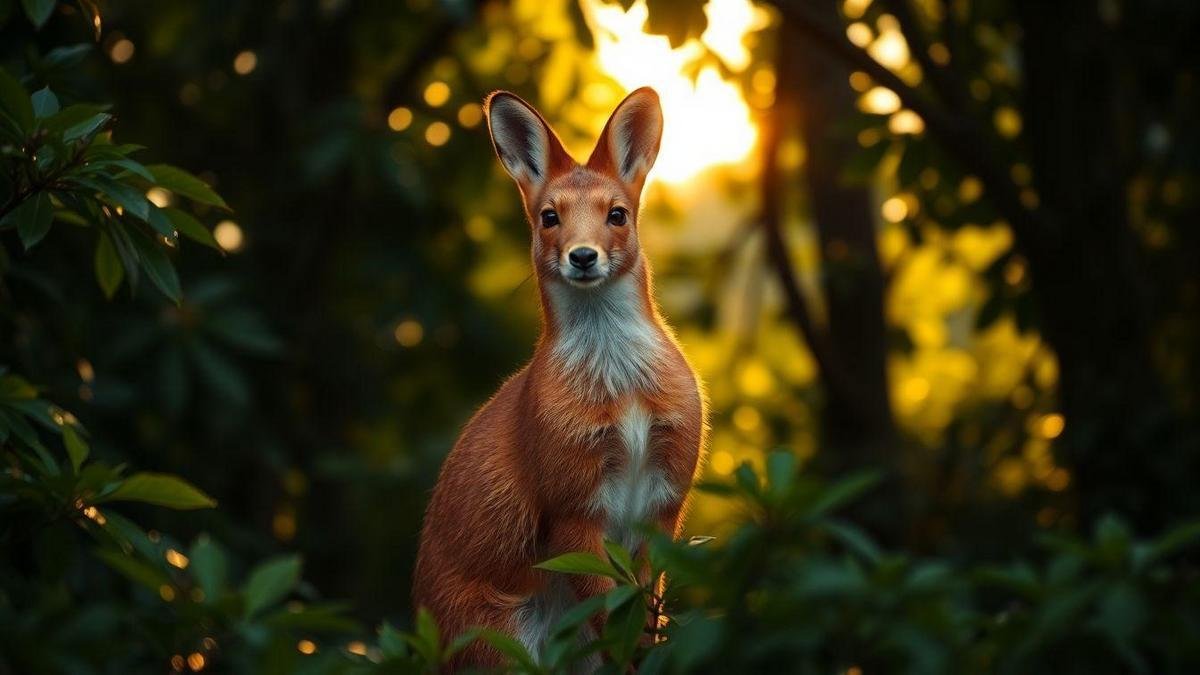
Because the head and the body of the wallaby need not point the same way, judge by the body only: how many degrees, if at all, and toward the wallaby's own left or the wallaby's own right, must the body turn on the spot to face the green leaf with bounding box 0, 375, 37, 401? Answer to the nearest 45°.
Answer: approximately 135° to the wallaby's own right

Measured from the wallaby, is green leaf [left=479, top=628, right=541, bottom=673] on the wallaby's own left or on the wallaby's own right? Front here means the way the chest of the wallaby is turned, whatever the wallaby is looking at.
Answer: on the wallaby's own right

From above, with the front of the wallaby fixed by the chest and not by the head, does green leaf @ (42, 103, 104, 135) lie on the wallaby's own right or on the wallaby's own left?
on the wallaby's own right

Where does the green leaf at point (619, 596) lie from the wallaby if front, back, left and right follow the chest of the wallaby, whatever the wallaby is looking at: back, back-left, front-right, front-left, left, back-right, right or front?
front-right

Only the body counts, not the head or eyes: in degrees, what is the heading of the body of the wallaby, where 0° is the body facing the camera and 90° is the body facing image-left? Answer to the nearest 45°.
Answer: approximately 315°

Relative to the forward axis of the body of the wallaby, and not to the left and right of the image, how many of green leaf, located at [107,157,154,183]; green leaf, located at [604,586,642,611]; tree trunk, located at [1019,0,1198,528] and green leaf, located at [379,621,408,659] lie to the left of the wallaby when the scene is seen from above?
1

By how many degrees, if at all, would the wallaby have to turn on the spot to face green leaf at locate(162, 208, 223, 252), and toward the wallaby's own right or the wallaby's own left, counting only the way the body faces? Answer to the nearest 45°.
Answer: approximately 135° to the wallaby's own right

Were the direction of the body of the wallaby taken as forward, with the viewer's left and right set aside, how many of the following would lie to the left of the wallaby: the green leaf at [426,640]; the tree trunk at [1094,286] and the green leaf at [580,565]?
1

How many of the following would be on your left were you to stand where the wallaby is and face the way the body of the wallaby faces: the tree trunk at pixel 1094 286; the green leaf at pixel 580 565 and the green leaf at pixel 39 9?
1

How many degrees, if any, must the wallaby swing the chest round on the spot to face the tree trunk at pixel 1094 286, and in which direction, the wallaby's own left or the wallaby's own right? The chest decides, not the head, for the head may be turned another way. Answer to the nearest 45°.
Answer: approximately 90° to the wallaby's own left

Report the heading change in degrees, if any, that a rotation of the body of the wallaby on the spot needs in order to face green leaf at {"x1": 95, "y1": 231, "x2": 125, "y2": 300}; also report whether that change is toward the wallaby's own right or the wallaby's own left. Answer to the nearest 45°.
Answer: approximately 135° to the wallaby's own right
